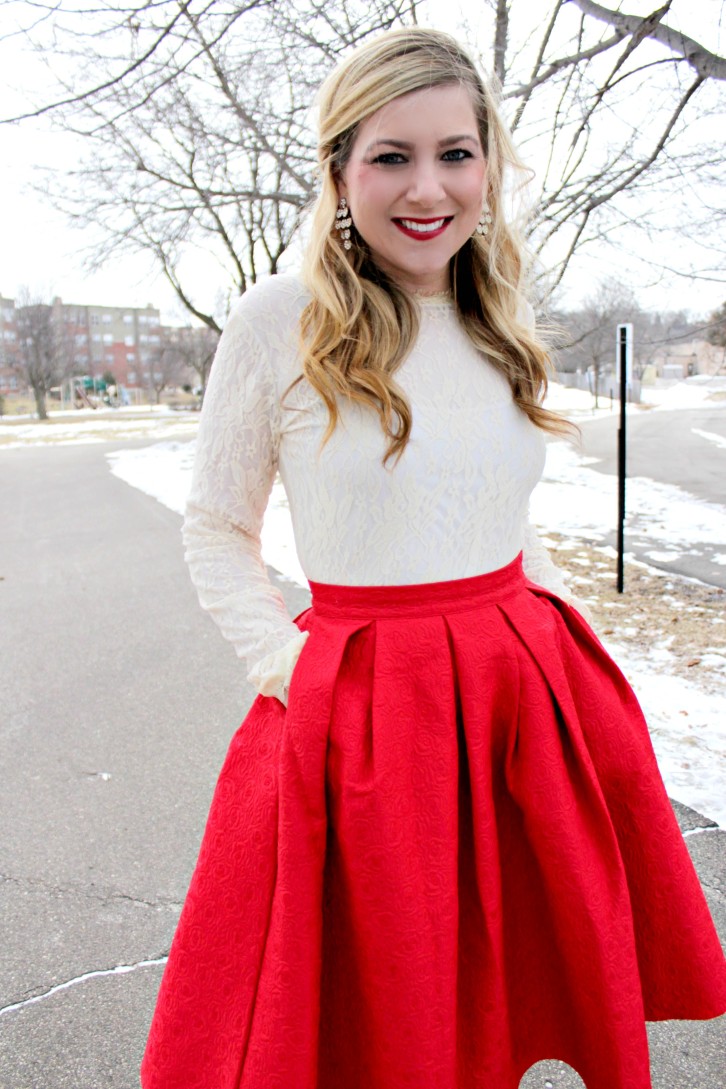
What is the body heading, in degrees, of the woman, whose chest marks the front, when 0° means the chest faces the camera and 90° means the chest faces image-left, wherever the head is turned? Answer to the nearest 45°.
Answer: approximately 315°

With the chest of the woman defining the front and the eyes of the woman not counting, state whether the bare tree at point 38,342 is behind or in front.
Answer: behind

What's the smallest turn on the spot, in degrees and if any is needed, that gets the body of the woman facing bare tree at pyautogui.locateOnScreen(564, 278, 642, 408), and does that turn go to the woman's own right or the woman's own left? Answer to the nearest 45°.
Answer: approximately 135° to the woman's own left
